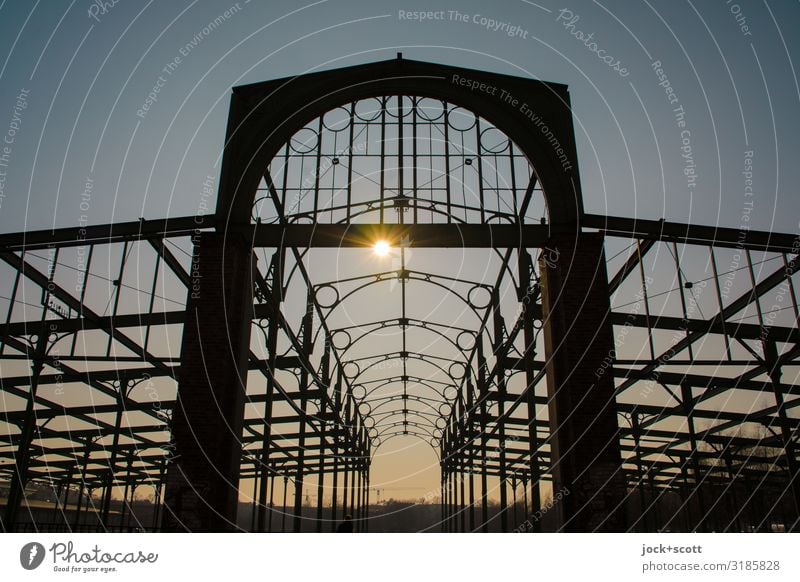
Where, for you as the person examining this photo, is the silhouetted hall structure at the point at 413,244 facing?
facing the viewer
